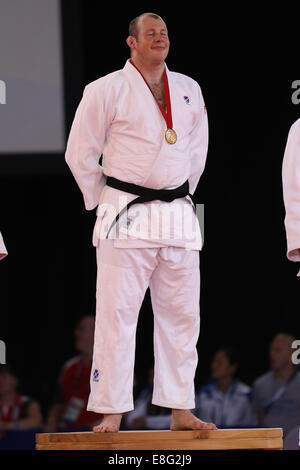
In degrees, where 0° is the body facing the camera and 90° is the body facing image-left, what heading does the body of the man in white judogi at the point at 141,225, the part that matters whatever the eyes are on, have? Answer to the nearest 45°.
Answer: approximately 315°

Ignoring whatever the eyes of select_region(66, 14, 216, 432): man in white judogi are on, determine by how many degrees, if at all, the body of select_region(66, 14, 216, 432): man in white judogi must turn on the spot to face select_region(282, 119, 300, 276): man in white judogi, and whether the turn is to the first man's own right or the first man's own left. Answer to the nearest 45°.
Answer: approximately 45° to the first man's own left
